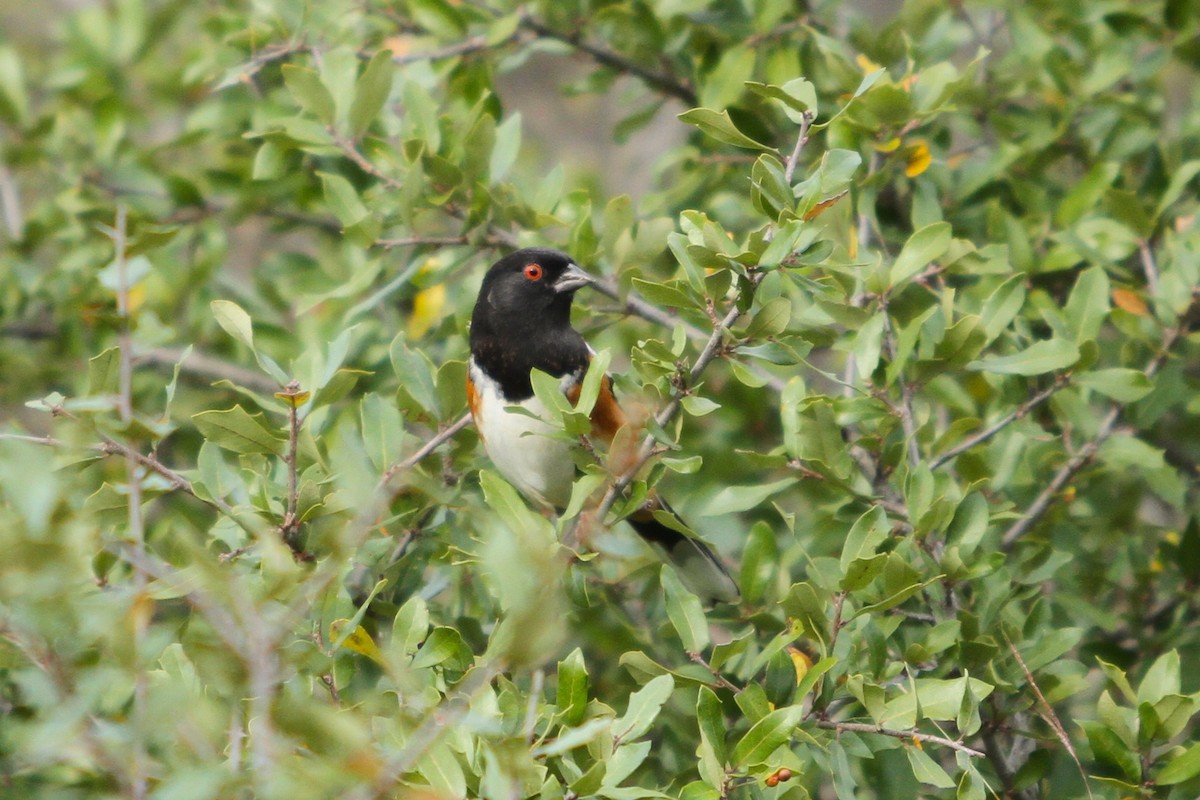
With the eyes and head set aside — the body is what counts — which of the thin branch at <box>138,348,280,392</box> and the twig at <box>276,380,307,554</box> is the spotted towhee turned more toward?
the twig

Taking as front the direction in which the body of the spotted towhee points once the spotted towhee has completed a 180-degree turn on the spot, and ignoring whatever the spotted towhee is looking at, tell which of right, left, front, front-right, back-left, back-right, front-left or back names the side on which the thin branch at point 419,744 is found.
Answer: back-right

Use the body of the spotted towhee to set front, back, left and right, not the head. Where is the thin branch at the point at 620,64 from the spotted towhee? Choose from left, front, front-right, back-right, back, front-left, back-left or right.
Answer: back-right

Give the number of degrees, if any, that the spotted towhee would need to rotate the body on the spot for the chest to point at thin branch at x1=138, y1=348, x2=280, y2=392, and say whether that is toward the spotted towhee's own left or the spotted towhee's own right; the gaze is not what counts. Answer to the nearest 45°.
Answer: approximately 90° to the spotted towhee's own right

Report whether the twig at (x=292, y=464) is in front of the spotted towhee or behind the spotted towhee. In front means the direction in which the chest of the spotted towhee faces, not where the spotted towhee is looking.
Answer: in front

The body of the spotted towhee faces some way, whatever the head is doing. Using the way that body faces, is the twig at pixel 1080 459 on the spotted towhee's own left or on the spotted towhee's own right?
on the spotted towhee's own left

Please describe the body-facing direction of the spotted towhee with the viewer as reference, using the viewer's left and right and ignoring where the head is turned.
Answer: facing the viewer and to the left of the viewer

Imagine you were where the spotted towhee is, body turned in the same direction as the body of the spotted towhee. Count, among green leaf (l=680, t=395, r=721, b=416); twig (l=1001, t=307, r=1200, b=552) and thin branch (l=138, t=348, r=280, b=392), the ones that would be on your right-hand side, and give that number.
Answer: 1

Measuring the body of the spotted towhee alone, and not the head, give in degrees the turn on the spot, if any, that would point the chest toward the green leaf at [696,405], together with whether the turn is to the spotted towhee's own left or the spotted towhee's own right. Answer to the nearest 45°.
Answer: approximately 45° to the spotted towhee's own left

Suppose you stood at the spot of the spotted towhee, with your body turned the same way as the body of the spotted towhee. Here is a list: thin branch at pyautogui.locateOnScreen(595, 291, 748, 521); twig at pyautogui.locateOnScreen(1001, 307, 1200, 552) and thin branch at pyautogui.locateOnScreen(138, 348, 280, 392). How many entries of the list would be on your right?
1

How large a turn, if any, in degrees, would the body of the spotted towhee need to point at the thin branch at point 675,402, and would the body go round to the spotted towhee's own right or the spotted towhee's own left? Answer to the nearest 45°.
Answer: approximately 45° to the spotted towhee's own left
